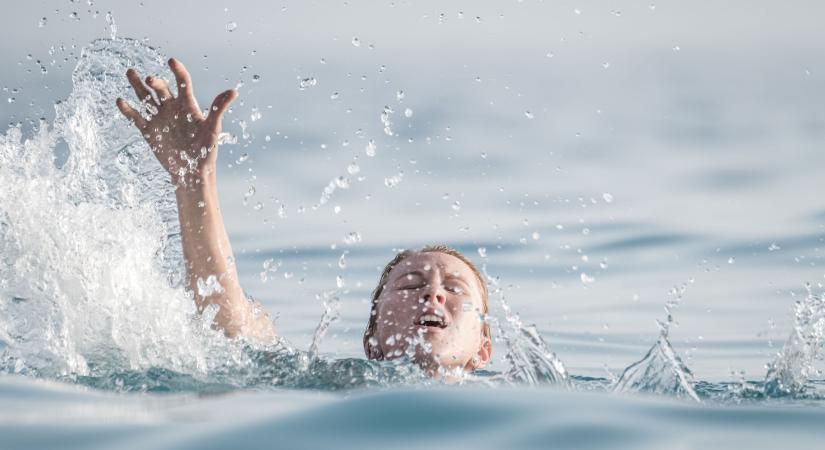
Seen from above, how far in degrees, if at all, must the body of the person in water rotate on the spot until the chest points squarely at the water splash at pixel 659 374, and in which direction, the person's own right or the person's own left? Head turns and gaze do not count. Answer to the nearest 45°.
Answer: approximately 45° to the person's own left

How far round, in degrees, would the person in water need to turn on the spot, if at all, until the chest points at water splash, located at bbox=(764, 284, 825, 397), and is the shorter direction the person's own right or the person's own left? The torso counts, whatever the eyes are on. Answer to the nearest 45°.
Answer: approximately 90° to the person's own left

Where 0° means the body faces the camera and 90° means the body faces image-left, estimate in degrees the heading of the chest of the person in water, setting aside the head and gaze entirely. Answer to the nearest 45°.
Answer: approximately 0°

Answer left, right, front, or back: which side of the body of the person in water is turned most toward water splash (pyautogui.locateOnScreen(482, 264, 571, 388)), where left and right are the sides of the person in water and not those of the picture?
left

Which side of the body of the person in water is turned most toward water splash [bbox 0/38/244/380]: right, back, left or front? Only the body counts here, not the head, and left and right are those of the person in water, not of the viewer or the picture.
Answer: right
